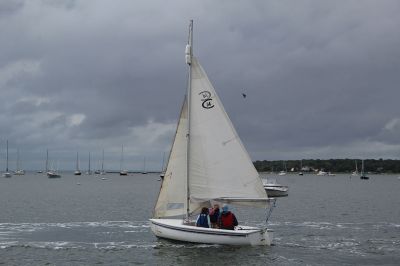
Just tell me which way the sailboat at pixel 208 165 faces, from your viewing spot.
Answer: facing away from the viewer and to the left of the viewer

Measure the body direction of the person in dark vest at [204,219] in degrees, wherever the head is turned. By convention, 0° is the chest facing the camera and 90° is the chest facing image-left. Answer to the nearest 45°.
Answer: approximately 180°

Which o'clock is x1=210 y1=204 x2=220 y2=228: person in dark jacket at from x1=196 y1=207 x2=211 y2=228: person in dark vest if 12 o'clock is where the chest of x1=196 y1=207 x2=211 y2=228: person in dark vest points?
x1=210 y1=204 x2=220 y2=228: person in dark jacket is roughly at 2 o'clock from x1=196 y1=207 x2=211 y2=228: person in dark vest.
